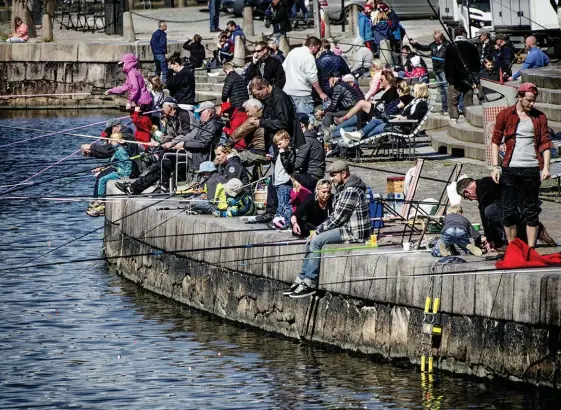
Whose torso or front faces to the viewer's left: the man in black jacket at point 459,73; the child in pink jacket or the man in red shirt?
the child in pink jacket

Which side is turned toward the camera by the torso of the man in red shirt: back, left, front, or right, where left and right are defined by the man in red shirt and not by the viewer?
front

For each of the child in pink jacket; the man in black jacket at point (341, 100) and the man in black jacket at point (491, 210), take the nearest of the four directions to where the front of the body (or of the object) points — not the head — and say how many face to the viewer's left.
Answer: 3

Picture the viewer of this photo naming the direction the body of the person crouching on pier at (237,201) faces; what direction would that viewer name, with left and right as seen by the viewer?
facing to the left of the viewer

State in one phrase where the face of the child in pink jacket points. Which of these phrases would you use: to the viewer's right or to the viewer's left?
to the viewer's left

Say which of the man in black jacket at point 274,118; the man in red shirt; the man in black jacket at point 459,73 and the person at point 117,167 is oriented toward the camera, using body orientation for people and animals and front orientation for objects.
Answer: the man in red shirt

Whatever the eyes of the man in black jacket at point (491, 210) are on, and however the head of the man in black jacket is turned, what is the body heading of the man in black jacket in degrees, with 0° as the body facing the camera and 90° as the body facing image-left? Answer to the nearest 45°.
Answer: approximately 90°

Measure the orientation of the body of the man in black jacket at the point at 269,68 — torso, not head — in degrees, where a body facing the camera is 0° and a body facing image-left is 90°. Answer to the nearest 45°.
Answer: approximately 45°

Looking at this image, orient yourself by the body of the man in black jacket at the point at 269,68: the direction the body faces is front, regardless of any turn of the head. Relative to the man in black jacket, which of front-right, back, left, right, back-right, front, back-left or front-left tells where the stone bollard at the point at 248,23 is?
back-right

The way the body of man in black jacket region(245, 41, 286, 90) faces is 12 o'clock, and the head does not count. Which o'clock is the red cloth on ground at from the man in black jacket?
The red cloth on ground is roughly at 10 o'clock from the man in black jacket.

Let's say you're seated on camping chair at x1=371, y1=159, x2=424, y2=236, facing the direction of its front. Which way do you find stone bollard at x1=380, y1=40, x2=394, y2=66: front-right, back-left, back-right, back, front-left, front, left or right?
right

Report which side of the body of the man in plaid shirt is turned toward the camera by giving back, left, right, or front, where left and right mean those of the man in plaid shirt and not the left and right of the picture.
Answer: left

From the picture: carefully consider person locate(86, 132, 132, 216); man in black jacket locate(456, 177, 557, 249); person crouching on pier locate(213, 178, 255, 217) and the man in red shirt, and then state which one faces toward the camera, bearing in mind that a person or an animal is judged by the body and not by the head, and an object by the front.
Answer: the man in red shirt

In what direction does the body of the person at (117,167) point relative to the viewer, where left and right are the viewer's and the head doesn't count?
facing to the left of the viewer
